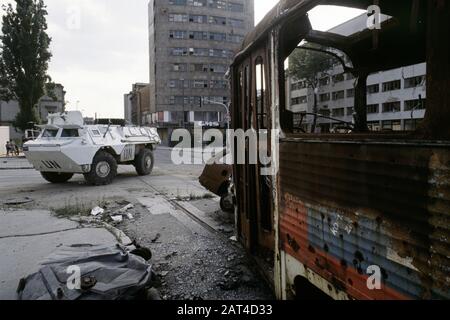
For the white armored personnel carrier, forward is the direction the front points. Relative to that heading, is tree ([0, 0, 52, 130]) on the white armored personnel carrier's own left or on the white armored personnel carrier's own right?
on the white armored personnel carrier's own right

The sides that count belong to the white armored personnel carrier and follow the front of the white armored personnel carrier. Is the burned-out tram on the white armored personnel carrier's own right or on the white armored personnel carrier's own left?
on the white armored personnel carrier's own left

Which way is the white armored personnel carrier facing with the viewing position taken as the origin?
facing the viewer and to the left of the viewer
